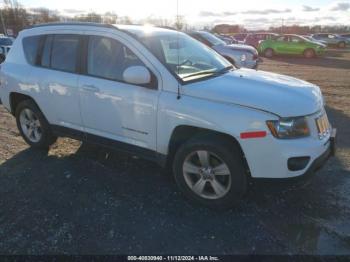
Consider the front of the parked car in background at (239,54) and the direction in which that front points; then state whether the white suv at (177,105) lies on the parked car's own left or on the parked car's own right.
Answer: on the parked car's own right

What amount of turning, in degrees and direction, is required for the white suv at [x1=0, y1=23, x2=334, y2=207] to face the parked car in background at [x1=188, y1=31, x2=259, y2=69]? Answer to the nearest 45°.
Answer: approximately 135° to its left

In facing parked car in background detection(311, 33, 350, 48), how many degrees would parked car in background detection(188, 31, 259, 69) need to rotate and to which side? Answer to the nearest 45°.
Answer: approximately 90° to its left

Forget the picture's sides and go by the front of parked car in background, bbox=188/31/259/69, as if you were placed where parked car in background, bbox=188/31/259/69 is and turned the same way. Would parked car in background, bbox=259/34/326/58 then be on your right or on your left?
on your left

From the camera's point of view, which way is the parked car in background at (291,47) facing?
to the viewer's right

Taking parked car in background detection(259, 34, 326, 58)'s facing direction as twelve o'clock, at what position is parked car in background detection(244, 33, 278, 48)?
parked car in background detection(244, 33, 278, 48) is roughly at 8 o'clock from parked car in background detection(259, 34, 326, 58).

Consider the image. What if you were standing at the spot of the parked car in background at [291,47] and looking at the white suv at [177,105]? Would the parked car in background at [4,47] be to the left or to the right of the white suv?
right

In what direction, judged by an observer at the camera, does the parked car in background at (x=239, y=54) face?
facing to the right of the viewer

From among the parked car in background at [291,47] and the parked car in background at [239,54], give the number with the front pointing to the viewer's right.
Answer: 2

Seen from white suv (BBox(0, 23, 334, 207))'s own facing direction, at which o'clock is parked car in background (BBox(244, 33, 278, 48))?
The parked car in background is roughly at 8 o'clock from the white suv.
